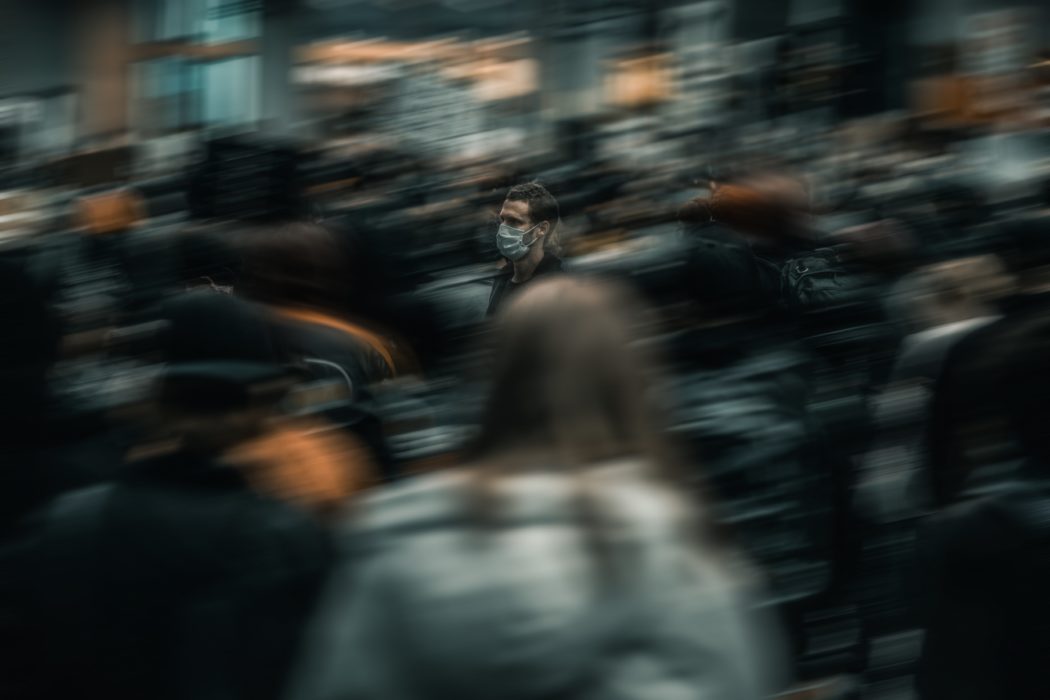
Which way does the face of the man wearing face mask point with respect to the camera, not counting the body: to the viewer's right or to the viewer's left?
to the viewer's left

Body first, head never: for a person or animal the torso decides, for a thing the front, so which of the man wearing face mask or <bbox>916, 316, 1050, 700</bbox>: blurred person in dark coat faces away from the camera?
the blurred person in dark coat

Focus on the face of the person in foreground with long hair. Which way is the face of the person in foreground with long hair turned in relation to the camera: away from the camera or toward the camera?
away from the camera

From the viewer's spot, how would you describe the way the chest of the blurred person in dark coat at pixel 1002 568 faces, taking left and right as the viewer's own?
facing away from the viewer

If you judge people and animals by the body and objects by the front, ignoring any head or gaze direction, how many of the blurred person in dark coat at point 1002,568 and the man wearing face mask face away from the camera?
1

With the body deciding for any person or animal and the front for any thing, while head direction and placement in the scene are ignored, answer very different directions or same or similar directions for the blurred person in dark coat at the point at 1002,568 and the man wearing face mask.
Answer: very different directions

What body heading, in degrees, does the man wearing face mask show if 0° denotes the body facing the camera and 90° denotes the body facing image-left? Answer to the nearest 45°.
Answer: approximately 45°

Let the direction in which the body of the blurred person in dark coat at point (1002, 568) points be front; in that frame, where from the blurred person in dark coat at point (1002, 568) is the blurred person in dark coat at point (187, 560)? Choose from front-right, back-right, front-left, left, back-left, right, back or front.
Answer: back-left

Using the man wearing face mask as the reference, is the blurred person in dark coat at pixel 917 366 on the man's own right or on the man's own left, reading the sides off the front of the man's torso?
on the man's own left
